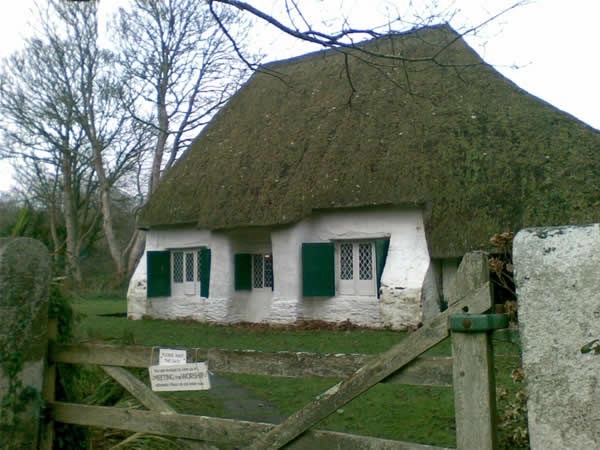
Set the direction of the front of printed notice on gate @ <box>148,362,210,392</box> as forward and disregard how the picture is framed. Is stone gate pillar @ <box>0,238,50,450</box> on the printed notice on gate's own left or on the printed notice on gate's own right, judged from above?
on the printed notice on gate's own right

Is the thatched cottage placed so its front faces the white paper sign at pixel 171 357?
yes

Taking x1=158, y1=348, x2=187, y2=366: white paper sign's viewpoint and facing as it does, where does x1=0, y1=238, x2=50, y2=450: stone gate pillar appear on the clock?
The stone gate pillar is roughly at 4 o'clock from the white paper sign.

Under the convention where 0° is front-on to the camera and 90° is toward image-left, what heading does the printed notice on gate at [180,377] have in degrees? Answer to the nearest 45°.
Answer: approximately 0°

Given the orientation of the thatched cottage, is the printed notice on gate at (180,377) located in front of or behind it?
in front

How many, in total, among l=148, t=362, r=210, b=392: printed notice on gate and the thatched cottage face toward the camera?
2

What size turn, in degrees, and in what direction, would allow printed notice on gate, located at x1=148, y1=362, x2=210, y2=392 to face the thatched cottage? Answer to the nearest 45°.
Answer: approximately 180°
